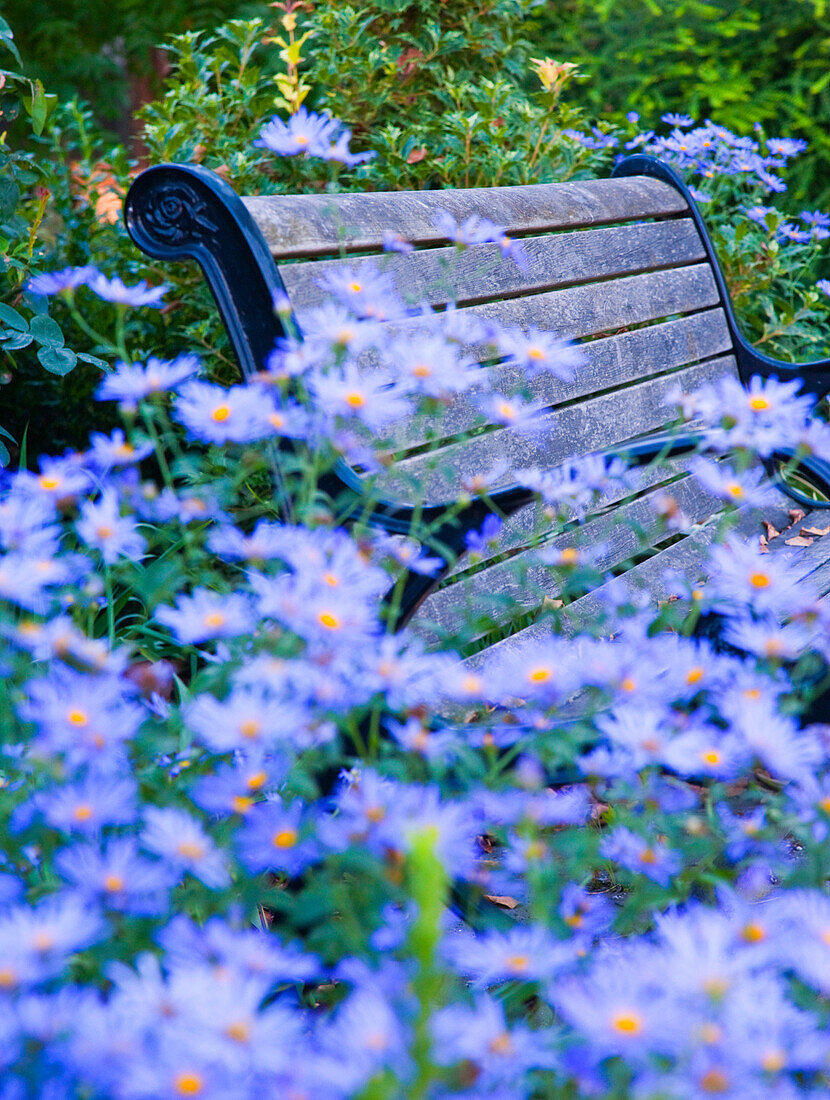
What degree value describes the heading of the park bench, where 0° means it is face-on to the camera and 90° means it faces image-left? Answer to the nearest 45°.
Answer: approximately 315°

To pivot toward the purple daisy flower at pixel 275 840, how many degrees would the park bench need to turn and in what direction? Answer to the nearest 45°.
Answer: approximately 45° to its right

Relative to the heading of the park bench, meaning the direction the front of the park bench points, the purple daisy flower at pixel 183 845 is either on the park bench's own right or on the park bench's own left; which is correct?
on the park bench's own right

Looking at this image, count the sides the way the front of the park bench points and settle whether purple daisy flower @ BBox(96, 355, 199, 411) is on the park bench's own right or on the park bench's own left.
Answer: on the park bench's own right

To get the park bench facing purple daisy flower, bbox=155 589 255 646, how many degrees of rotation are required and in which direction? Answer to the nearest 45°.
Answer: approximately 45° to its right

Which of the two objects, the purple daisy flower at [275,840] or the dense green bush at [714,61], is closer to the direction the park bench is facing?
the purple daisy flower

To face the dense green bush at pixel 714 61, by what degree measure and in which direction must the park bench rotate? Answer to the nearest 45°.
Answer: approximately 135° to its left
